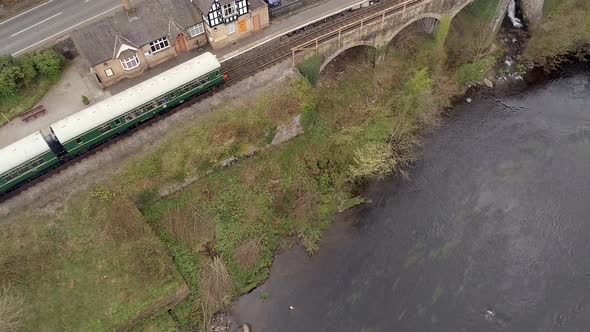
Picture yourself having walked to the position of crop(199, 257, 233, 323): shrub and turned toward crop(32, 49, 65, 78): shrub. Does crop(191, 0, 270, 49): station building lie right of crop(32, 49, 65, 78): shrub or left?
right

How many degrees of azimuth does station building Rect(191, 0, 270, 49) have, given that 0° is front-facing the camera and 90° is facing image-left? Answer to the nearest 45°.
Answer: approximately 315°

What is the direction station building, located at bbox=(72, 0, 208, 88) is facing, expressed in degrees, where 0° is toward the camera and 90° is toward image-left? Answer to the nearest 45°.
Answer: approximately 315°

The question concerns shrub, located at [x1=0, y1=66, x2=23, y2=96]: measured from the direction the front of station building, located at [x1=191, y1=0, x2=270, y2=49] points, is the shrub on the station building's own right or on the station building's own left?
on the station building's own right
